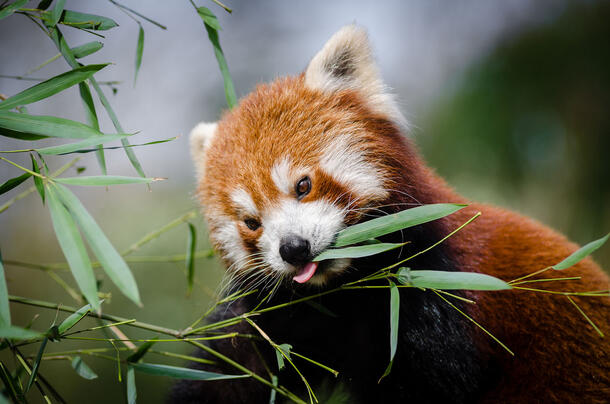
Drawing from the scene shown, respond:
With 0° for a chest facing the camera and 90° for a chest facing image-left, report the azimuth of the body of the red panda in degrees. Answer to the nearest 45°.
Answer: approximately 45°

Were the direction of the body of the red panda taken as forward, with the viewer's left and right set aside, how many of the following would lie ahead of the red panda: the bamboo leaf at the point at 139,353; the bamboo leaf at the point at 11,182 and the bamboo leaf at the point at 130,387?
3

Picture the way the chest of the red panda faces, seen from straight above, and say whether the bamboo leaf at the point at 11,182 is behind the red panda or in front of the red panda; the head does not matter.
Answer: in front

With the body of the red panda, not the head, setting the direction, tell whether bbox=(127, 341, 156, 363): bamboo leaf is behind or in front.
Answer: in front

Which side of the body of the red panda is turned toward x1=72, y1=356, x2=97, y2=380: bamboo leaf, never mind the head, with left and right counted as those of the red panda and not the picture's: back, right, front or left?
front
